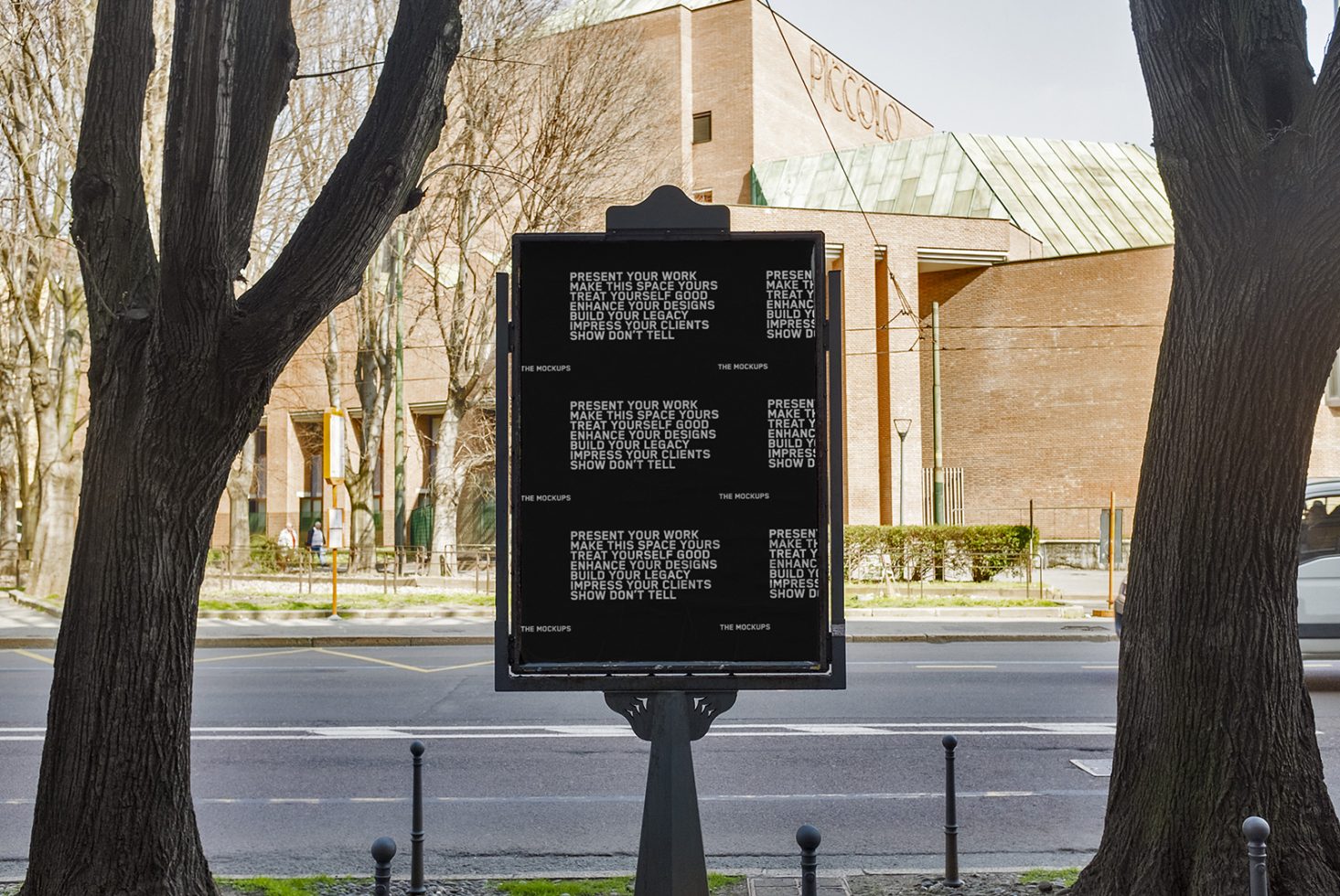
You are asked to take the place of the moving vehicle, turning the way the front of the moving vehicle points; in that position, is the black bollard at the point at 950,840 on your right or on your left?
on your left

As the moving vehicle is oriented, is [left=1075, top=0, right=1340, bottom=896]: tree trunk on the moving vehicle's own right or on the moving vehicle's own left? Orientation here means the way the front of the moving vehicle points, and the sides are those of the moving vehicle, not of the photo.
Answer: on the moving vehicle's own left

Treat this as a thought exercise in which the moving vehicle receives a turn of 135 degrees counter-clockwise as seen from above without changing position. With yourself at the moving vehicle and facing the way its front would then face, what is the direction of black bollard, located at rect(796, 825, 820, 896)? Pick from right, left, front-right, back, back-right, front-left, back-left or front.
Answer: front-right

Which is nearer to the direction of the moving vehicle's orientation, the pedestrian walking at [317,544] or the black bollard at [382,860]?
the pedestrian walking

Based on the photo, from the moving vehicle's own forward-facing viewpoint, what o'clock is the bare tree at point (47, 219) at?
The bare tree is roughly at 12 o'clock from the moving vehicle.

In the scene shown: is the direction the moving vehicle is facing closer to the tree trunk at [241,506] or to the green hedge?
the tree trunk

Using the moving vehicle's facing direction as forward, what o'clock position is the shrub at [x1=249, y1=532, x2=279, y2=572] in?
The shrub is roughly at 1 o'clock from the moving vehicle.

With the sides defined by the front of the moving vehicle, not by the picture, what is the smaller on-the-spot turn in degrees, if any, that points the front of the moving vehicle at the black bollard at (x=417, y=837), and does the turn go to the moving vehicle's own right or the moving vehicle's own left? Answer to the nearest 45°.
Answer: approximately 45° to the moving vehicle's own left

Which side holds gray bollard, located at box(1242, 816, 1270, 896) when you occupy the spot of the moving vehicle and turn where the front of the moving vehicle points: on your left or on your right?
on your left

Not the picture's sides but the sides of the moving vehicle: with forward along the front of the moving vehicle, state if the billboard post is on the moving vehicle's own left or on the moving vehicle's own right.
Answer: on the moving vehicle's own left

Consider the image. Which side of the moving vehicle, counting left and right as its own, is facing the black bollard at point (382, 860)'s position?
left

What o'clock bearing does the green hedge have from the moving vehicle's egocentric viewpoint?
The green hedge is roughly at 2 o'clock from the moving vehicle.

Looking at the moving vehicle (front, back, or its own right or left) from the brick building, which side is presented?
right

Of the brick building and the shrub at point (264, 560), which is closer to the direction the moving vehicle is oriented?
the shrub

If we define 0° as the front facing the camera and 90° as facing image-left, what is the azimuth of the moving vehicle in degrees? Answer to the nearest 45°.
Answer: approximately 90°
